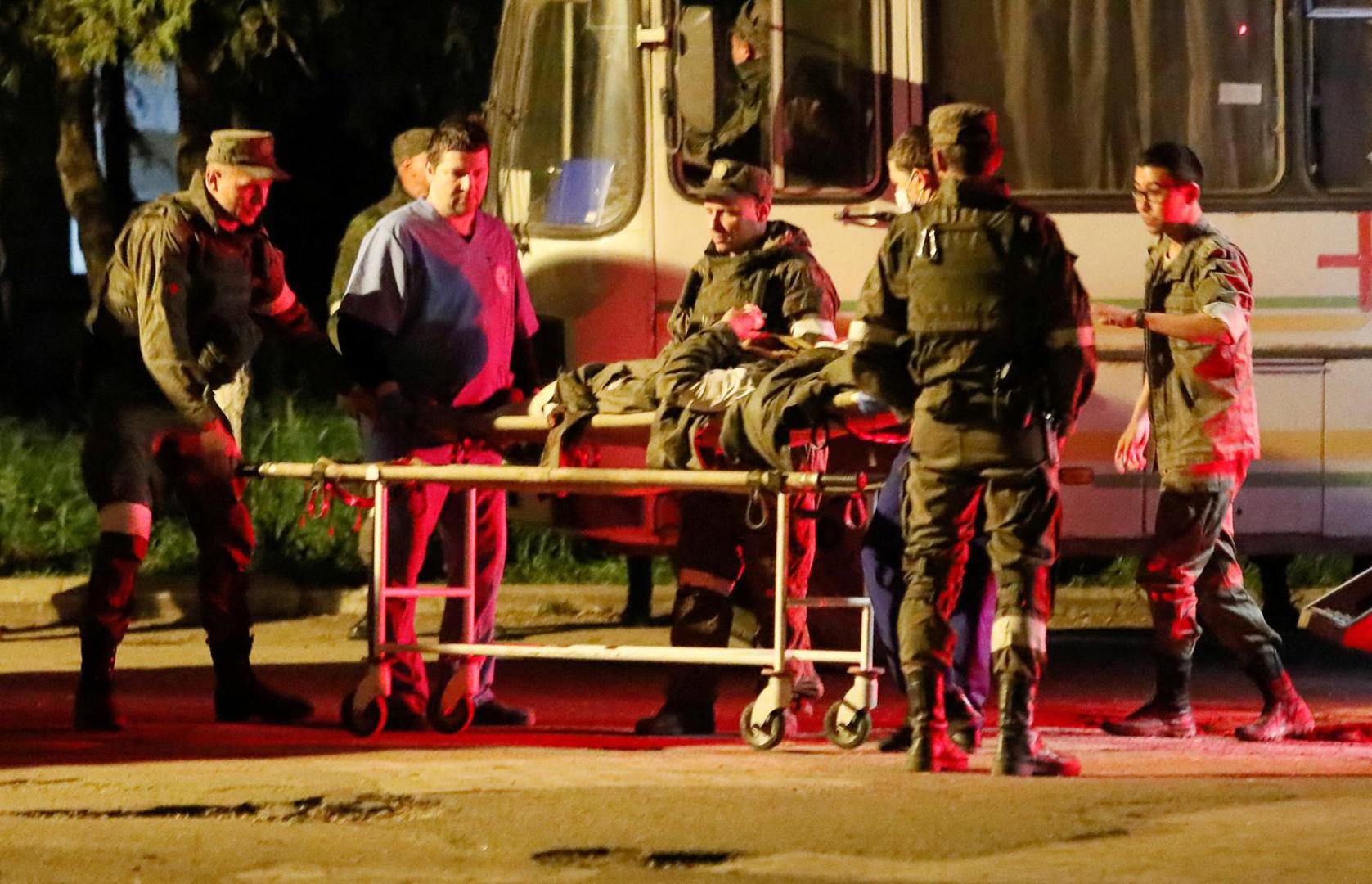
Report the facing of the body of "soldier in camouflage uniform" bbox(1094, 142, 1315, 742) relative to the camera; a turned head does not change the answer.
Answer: to the viewer's left

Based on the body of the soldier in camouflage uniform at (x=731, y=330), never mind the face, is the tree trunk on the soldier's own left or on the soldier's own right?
on the soldier's own right

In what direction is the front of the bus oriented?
to the viewer's left

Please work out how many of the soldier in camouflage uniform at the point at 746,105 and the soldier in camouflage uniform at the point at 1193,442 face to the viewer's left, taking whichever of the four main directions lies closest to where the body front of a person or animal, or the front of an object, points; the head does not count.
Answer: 2

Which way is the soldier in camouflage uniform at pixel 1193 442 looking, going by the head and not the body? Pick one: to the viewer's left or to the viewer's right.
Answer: to the viewer's left

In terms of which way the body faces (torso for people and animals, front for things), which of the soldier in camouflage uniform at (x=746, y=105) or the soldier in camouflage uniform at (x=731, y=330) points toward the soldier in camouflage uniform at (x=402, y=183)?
the soldier in camouflage uniform at (x=746, y=105)

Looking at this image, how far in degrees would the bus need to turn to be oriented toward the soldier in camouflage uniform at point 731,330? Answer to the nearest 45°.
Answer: approximately 45° to its left

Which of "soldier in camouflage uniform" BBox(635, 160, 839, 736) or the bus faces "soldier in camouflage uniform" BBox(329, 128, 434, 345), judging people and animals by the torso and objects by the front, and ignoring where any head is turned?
the bus

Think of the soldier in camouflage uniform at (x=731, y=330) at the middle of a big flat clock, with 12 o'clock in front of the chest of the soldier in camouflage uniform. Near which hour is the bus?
The bus is roughly at 6 o'clock from the soldier in camouflage uniform.

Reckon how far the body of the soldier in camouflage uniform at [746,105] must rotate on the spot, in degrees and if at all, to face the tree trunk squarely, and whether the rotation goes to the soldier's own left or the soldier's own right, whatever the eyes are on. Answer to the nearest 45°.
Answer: approximately 45° to the soldier's own right

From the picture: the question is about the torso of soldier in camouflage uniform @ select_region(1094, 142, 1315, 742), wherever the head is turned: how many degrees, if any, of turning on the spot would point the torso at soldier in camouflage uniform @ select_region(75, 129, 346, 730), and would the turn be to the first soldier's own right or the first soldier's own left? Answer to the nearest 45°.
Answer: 0° — they already face them

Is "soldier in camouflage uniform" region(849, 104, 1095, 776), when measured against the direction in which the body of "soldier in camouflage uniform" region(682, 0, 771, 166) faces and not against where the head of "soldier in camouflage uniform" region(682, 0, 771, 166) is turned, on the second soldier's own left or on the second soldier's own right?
on the second soldier's own left

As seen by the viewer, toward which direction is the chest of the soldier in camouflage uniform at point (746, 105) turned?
to the viewer's left

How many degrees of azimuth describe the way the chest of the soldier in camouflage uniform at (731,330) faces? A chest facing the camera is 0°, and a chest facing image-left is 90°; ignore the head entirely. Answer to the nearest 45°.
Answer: approximately 45°

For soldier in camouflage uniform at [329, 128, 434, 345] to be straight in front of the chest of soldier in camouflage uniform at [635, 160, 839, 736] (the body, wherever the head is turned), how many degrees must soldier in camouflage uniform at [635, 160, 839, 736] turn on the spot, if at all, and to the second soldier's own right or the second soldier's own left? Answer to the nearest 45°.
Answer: approximately 90° to the second soldier's own right

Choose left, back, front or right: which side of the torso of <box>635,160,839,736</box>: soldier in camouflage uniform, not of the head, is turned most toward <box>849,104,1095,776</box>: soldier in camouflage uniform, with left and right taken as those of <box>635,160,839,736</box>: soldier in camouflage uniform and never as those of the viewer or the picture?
left
